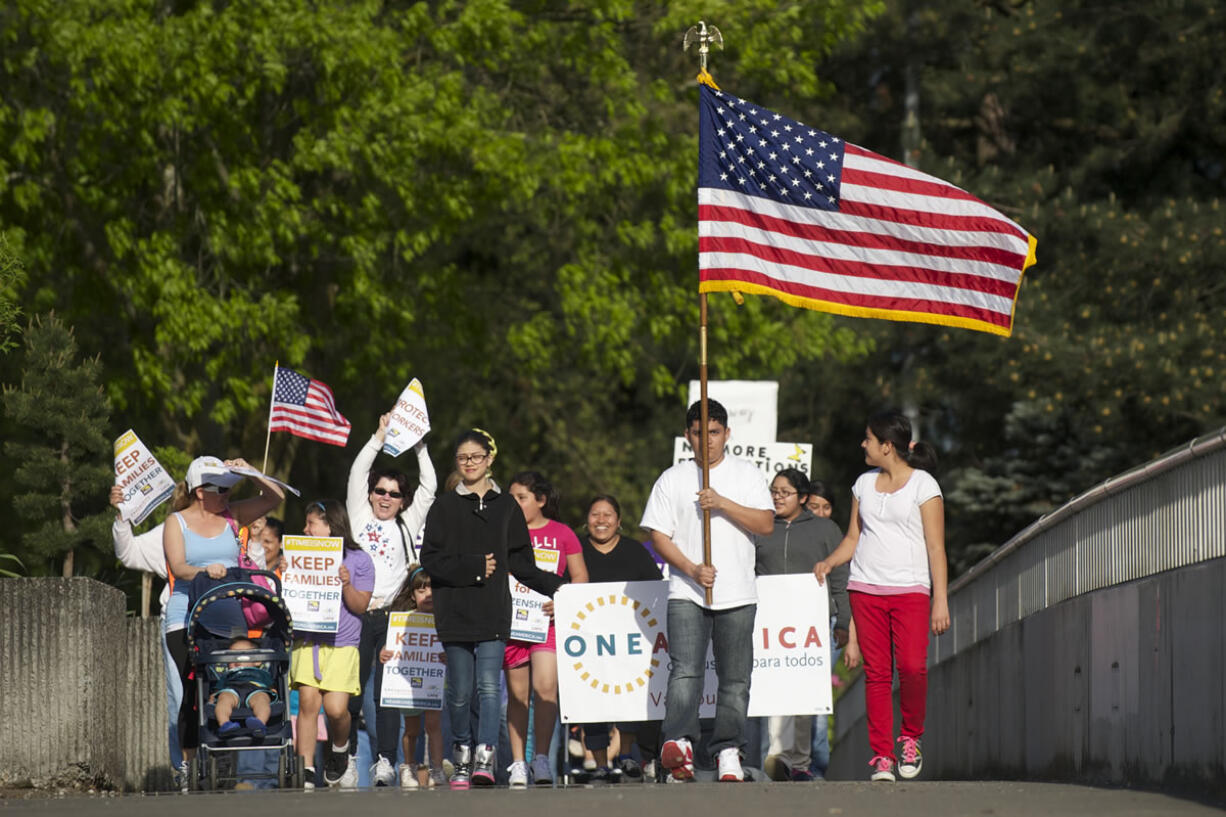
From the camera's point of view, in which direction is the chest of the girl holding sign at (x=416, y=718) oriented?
toward the camera

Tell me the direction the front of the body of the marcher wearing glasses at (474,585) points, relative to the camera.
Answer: toward the camera

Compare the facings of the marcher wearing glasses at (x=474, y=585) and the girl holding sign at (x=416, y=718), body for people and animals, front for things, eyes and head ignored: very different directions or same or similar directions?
same or similar directions

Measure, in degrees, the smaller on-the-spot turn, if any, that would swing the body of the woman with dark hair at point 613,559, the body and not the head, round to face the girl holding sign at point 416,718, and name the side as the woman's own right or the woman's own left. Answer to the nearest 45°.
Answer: approximately 45° to the woman's own right

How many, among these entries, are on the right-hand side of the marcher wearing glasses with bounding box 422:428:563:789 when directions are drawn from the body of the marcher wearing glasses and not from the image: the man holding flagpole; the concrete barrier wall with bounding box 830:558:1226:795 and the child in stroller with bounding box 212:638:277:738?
1

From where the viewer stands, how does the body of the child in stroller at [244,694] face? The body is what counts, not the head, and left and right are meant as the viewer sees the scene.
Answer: facing the viewer

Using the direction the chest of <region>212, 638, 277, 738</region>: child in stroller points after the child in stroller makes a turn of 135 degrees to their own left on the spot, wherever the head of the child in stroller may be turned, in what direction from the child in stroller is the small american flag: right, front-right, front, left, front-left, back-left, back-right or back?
front-left

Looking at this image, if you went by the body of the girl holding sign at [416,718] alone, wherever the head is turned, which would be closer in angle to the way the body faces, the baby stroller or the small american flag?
the baby stroller

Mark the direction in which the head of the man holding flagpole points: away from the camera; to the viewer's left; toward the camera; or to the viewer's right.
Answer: toward the camera

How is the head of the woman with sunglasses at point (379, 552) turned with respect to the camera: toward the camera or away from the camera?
toward the camera

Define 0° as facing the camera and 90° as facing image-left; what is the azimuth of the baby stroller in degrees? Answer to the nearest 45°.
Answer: approximately 0°

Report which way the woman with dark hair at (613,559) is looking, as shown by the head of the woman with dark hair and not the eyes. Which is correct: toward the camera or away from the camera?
toward the camera
